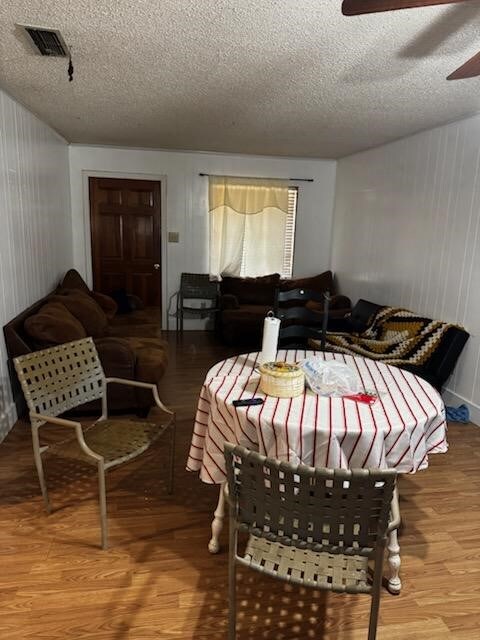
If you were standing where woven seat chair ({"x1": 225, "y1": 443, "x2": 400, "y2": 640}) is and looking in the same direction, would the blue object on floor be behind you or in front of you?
in front

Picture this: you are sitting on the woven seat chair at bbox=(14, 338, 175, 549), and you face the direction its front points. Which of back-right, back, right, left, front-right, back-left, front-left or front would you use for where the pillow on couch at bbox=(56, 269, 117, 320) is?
back-left

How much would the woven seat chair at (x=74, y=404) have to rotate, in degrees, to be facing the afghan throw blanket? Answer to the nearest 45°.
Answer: approximately 45° to its left

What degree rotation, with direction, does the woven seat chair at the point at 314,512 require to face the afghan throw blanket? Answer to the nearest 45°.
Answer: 0° — it already faces it

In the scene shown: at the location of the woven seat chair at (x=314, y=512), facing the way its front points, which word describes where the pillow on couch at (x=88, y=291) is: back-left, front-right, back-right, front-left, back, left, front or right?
front-left

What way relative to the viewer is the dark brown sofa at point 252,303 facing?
toward the camera

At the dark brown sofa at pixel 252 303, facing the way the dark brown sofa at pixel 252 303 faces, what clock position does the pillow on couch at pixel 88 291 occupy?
The pillow on couch is roughly at 2 o'clock from the dark brown sofa.

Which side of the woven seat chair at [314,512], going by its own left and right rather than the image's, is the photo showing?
back

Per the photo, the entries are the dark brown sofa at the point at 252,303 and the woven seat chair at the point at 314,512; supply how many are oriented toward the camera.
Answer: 1

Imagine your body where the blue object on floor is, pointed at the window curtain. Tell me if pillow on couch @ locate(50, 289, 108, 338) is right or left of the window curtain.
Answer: left

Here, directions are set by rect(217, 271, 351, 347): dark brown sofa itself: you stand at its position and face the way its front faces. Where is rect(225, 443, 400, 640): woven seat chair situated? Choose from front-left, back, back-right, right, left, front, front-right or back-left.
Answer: front

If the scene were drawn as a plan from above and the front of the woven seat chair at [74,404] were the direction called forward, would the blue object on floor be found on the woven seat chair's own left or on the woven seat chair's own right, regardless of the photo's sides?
on the woven seat chair's own left

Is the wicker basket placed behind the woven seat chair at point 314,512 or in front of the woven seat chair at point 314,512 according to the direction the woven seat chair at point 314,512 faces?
in front

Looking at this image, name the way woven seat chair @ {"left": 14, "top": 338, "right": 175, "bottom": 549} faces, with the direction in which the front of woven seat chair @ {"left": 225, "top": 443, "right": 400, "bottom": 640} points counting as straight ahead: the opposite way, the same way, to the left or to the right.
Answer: to the right

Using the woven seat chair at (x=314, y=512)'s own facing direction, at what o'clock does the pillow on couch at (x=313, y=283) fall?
The pillow on couch is roughly at 12 o'clock from the woven seat chair.

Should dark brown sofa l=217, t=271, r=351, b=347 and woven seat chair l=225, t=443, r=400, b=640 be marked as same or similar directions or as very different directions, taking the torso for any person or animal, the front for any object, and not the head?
very different directions

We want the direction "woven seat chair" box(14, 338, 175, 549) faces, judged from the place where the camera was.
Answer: facing the viewer and to the right of the viewer

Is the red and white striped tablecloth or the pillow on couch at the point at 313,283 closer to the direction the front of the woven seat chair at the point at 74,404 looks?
the red and white striped tablecloth

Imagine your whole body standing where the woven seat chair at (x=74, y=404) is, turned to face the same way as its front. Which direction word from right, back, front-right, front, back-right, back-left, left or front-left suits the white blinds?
left
